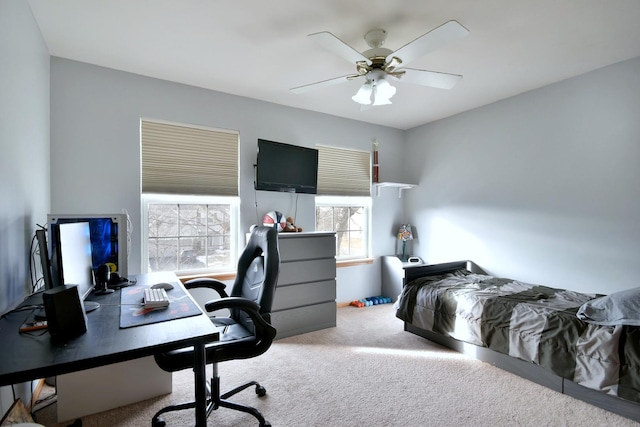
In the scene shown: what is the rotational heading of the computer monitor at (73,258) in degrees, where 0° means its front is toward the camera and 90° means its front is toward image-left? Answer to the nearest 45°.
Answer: approximately 315°

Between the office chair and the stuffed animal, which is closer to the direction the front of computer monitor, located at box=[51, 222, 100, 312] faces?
the office chair

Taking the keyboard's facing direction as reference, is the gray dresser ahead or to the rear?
ahead

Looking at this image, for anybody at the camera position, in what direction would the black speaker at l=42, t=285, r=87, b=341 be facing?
facing the viewer and to the right of the viewer

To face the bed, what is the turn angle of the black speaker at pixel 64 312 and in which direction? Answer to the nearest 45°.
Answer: approximately 45° to its left

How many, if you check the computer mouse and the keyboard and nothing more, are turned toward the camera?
0

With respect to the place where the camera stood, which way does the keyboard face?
facing to the right of the viewer

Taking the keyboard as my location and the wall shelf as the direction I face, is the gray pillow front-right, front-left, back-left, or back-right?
front-right
